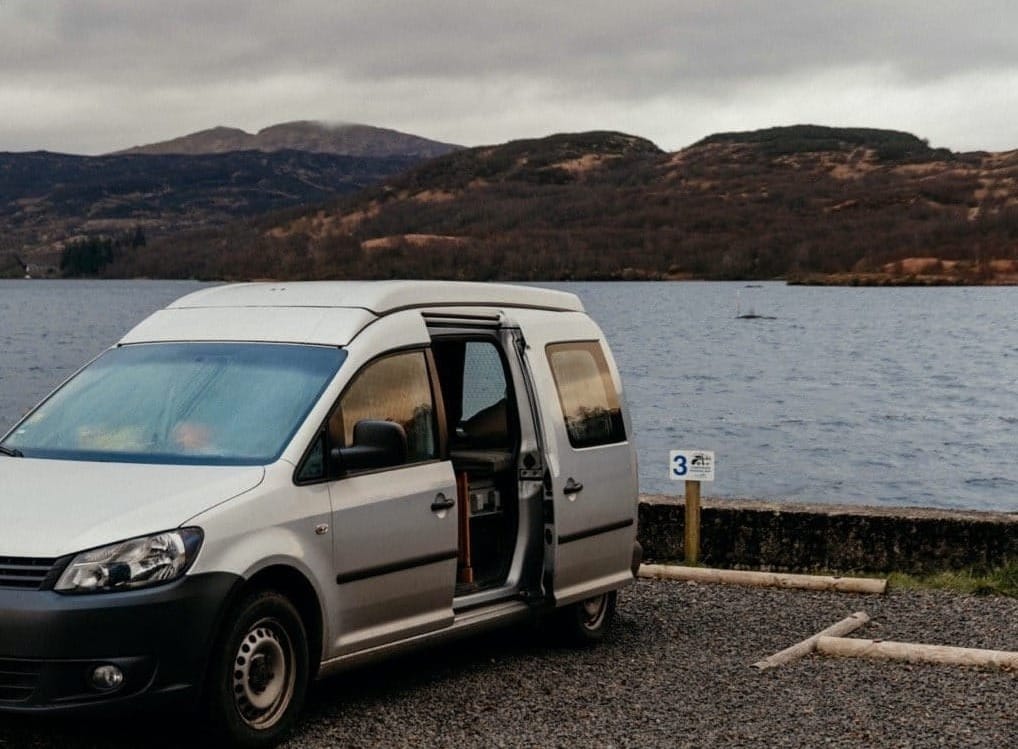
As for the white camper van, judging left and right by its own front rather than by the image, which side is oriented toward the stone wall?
back

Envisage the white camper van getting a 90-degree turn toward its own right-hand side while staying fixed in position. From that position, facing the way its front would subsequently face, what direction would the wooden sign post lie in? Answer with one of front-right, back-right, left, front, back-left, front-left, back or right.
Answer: right

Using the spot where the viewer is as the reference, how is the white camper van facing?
facing the viewer and to the left of the viewer

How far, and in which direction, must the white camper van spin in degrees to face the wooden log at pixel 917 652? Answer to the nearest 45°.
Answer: approximately 135° to its left

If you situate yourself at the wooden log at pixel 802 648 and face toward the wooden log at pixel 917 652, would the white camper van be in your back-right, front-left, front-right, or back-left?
back-right

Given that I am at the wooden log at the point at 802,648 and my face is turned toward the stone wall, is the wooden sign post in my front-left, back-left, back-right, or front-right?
front-left

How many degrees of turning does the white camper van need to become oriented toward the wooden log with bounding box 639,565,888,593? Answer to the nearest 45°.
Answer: approximately 180°
